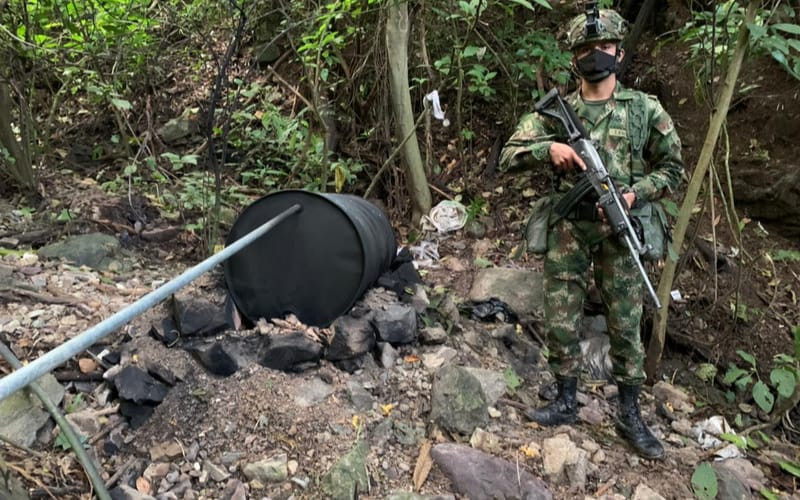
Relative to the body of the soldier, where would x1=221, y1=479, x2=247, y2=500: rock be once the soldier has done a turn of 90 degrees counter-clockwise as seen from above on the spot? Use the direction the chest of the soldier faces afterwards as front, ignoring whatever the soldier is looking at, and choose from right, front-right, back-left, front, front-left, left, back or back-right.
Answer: back-right

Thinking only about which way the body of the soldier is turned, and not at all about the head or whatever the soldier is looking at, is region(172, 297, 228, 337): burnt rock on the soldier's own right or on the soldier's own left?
on the soldier's own right

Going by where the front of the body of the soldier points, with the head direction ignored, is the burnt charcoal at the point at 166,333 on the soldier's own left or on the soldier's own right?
on the soldier's own right

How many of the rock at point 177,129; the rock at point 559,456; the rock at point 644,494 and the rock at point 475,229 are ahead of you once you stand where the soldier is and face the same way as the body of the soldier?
2

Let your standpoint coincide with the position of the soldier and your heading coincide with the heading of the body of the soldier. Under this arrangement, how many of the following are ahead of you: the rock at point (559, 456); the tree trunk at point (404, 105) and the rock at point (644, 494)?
2

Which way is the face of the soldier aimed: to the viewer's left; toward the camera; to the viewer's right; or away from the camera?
toward the camera

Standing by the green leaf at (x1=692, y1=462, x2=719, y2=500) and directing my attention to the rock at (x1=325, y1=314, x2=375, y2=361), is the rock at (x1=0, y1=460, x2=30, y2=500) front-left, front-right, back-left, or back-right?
front-left

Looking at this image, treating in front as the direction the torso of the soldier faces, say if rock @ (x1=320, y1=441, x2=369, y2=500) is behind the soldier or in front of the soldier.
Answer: in front

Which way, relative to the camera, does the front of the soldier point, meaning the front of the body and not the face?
toward the camera

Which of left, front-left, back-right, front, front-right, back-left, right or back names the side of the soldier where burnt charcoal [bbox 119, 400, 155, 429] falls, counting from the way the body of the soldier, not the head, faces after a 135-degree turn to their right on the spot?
left
